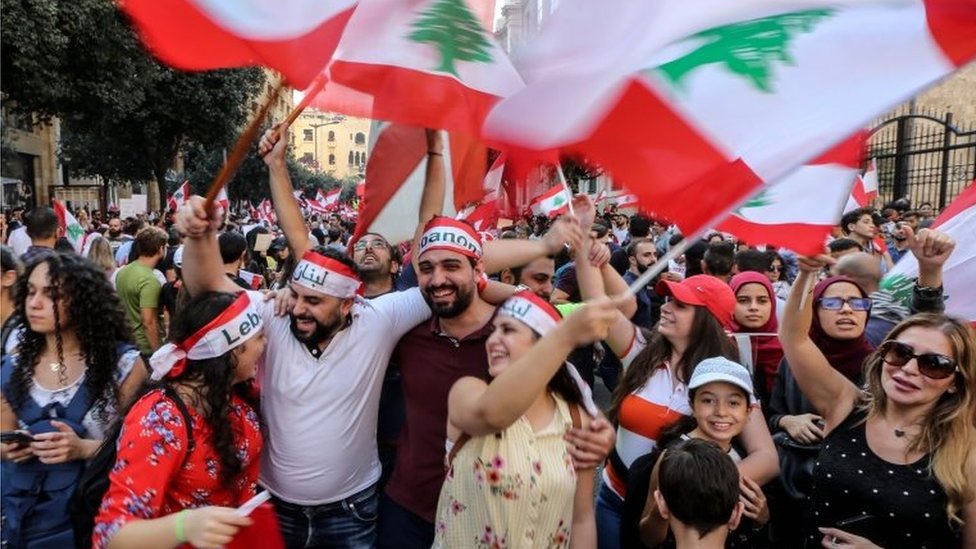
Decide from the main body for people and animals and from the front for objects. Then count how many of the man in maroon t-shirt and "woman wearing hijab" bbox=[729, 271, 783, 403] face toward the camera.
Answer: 2

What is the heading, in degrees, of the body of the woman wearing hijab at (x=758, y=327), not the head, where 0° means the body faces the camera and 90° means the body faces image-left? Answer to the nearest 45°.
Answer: approximately 0°

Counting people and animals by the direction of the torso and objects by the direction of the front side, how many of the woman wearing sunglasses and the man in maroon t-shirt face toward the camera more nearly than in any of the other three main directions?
2

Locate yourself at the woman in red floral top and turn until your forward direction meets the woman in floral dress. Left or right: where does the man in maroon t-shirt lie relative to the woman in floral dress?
left

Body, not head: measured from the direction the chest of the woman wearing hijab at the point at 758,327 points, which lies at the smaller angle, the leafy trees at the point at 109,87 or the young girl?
the young girl
